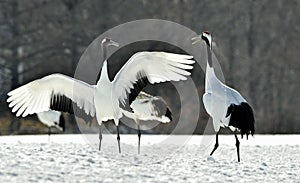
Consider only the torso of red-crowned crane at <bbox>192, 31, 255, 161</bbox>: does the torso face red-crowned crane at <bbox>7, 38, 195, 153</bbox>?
yes

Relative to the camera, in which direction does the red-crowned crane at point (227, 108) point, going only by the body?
to the viewer's left

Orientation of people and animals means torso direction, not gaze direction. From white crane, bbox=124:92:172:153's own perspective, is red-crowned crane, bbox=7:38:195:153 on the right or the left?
on its left

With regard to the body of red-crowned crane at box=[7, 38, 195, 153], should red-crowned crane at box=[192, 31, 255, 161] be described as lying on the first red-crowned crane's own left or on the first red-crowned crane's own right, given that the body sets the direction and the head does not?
on the first red-crowned crane's own left

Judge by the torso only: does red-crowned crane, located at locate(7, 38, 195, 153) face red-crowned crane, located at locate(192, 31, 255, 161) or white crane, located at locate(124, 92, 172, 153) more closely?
the red-crowned crane

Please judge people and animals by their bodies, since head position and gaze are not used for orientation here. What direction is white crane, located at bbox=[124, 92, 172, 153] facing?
to the viewer's left

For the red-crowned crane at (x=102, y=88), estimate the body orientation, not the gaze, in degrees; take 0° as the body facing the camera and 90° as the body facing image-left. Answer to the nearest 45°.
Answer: approximately 0°

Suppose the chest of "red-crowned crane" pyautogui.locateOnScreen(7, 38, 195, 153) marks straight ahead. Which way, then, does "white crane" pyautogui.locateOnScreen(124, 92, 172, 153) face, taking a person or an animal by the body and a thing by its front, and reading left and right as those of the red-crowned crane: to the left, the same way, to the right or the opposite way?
to the right
